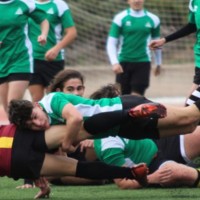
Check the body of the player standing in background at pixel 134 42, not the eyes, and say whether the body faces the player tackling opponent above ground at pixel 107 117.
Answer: yes

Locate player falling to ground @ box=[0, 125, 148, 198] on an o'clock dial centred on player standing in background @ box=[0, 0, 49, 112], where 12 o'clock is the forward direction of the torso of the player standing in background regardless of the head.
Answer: The player falling to ground is roughly at 12 o'clock from the player standing in background.

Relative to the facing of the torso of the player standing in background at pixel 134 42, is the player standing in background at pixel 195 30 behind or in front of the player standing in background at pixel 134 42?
in front

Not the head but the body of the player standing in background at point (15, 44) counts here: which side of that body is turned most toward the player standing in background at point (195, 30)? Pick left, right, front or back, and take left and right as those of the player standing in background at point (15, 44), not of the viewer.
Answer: left

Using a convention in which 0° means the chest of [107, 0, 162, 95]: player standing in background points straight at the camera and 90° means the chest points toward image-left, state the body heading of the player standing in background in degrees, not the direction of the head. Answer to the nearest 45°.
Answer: approximately 0°
